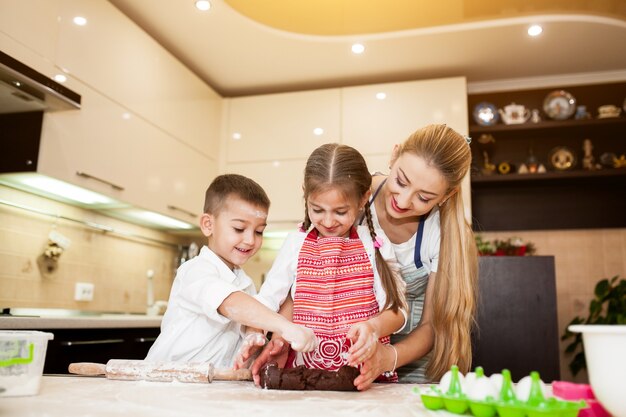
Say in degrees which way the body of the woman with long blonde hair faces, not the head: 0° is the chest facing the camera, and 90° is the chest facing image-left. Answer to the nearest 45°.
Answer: approximately 45°

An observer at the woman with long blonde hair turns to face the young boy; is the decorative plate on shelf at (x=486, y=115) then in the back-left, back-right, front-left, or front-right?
back-right

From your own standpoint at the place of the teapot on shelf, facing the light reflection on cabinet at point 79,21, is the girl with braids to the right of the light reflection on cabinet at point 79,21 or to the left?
left

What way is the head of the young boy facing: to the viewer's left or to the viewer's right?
to the viewer's right

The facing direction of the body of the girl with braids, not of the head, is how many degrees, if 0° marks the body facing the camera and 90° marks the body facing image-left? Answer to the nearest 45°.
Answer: approximately 0°

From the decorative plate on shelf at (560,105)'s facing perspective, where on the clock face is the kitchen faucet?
The kitchen faucet is roughly at 2 o'clock from the decorative plate on shelf.

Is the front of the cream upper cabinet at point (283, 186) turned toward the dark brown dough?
yes

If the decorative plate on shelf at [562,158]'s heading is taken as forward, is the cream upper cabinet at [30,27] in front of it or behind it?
in front

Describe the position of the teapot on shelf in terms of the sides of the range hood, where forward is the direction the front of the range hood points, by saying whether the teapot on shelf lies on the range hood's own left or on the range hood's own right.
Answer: on the range hood's own left

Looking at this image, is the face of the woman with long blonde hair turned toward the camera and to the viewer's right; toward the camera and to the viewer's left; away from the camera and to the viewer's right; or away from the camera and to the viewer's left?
toward the camera and to the viewer's left

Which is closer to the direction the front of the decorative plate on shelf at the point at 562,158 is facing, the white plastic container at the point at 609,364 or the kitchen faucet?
the white plastic container

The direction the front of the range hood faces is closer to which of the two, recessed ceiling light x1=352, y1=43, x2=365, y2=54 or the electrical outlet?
the recessed ceiling light
